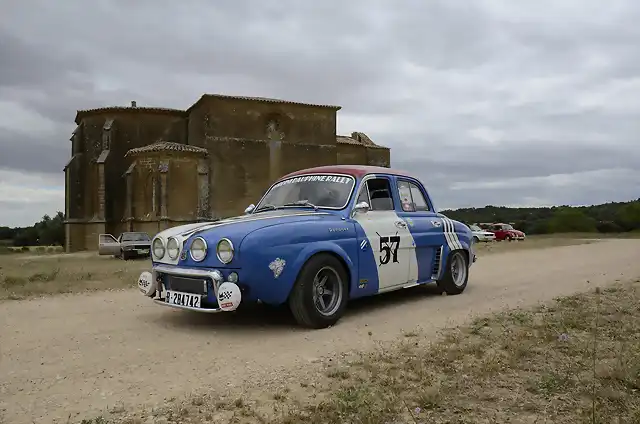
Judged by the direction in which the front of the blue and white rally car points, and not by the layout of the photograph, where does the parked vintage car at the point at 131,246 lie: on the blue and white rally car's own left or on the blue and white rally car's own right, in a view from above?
on the blue and white rally car's own right

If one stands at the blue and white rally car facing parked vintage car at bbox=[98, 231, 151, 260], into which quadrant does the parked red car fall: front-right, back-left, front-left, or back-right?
front-right

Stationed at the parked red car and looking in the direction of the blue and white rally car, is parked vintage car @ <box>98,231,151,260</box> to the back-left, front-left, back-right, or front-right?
front-right

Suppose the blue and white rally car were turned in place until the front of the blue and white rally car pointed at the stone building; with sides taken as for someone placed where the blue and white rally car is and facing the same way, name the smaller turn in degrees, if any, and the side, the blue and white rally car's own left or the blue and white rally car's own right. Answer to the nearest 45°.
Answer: approximately 135° to the blue and white rally car's own right

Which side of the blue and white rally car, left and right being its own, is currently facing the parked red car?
back

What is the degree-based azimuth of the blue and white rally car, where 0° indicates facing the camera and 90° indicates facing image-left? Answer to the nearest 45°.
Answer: approximately 45°
